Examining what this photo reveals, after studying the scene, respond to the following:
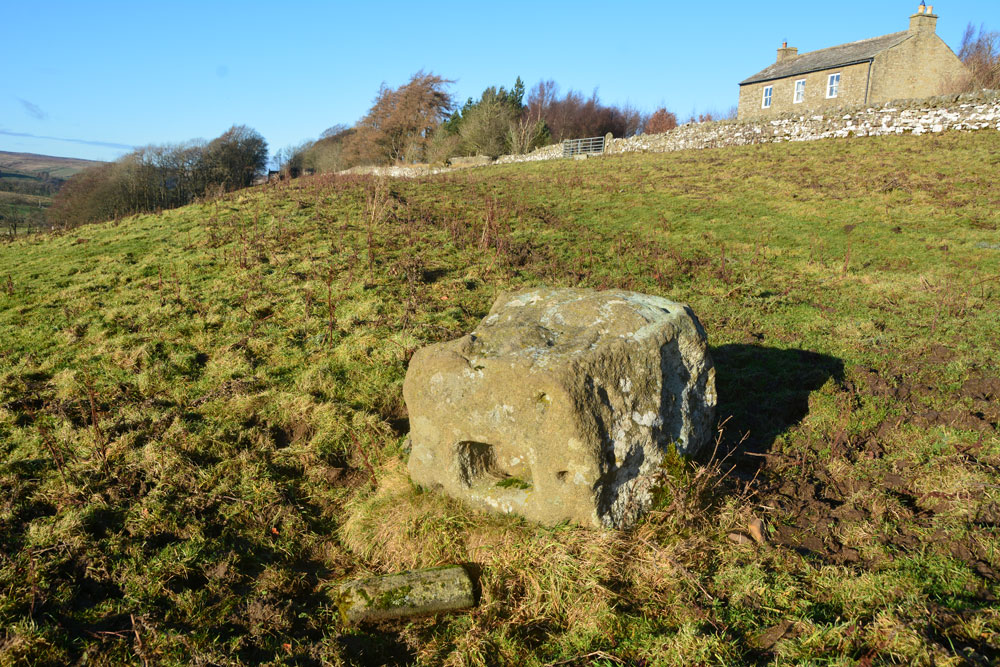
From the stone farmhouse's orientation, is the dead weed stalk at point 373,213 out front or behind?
out front

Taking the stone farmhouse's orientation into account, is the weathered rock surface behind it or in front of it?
in front

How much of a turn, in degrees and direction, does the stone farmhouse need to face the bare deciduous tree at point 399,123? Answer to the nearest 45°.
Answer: approximately 45° to its right

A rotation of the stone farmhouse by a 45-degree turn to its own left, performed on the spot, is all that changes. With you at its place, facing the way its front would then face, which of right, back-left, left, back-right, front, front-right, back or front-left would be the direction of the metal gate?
front-right

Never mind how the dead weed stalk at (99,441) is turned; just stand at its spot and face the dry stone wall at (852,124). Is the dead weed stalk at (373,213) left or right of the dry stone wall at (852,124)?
left

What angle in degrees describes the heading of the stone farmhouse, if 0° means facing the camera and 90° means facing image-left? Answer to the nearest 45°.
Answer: approximately 45°

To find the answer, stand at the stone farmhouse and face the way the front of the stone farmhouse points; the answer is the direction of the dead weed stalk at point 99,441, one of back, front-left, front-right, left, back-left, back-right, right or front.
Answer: front-left
